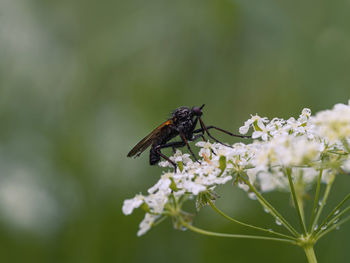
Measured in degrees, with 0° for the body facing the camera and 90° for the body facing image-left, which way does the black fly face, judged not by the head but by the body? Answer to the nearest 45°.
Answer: approximately 270°
